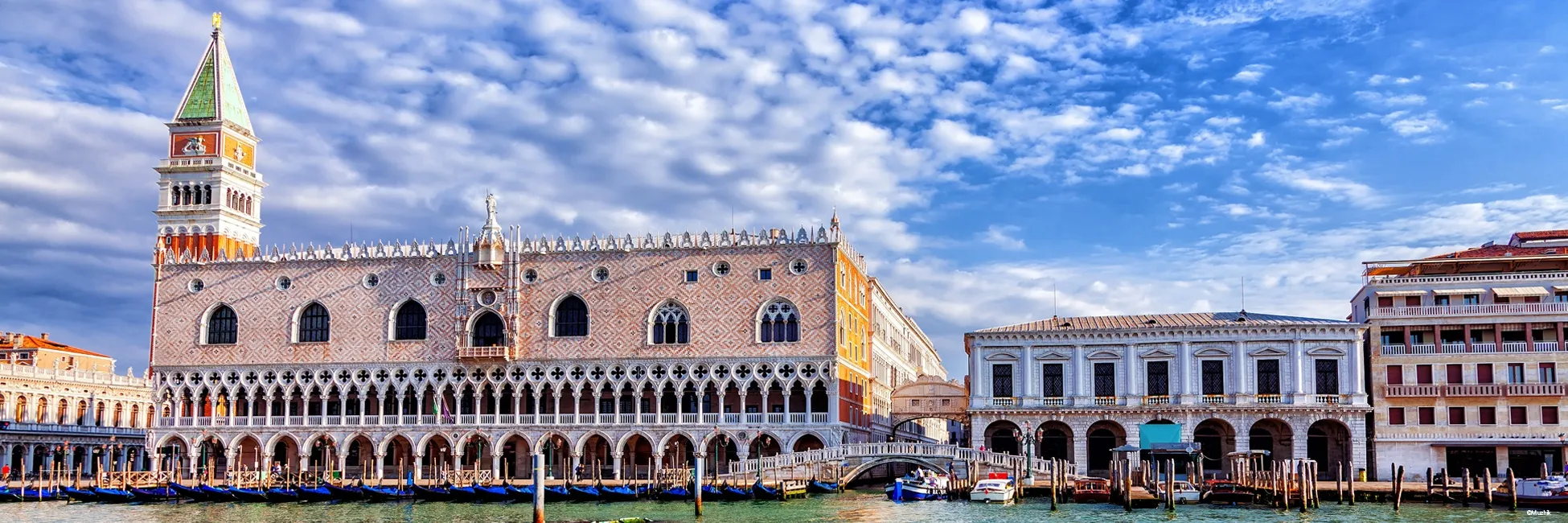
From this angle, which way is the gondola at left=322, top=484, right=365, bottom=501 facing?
to the viewer's left

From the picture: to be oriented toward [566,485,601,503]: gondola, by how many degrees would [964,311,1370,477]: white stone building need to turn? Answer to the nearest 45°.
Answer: approximately 45° to its right

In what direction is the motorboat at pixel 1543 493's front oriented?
to the viewer's left

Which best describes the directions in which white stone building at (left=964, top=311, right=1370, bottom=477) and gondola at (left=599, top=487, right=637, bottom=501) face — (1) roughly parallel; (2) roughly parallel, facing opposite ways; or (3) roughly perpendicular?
roughly perpendicular

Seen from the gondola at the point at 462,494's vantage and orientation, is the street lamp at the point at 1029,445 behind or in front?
behind

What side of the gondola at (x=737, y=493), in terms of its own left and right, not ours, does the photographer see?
left

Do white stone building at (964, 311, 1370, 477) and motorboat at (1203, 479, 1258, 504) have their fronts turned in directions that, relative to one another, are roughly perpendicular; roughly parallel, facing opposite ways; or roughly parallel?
roughly perpendicular

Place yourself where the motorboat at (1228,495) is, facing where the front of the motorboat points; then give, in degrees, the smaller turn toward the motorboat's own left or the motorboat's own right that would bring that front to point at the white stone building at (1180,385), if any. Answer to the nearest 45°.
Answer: approximately 90° to the motorboat's own left

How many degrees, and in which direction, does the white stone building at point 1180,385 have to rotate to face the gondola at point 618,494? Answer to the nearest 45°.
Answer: approximately 45° to its right

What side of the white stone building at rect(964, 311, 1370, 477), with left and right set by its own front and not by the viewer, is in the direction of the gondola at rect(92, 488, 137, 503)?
right

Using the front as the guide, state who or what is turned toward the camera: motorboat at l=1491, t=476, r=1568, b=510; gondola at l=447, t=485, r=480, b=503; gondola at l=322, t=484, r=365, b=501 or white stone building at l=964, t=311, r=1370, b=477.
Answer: the white stone building

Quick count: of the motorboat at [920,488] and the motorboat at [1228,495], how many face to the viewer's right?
1
